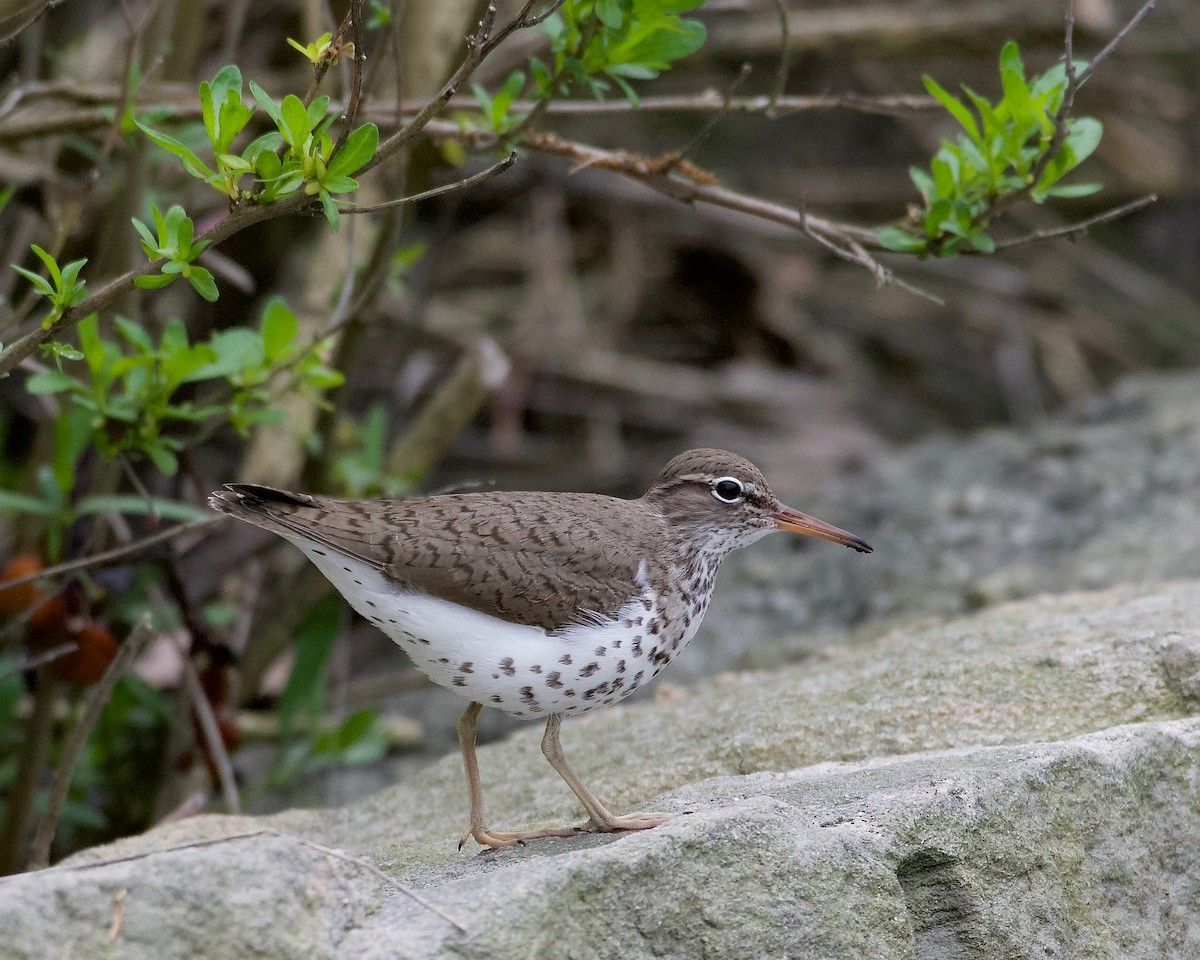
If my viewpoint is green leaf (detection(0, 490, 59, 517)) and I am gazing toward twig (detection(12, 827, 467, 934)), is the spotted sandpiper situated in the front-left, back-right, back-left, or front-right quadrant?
front-left

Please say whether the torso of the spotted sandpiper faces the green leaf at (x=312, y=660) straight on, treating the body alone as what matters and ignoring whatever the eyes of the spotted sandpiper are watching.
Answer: no

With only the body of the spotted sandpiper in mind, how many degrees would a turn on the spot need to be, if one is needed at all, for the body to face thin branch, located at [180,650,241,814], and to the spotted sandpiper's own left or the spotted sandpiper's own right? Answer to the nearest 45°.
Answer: approximately 135° to the spotted sandpiper's own left

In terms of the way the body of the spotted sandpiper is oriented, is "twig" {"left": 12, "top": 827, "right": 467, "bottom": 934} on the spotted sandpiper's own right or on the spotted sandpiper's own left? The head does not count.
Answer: on the spotted sandpiper's own right

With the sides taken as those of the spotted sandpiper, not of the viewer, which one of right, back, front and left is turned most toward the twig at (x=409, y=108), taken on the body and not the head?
left

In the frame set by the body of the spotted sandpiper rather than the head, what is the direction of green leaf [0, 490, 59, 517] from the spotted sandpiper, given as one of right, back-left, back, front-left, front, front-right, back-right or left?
back-left

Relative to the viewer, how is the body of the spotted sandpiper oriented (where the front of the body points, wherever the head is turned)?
to the viewer's right

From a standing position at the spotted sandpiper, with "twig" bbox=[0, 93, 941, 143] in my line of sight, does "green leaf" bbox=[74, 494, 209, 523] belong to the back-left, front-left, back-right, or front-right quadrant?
front-left
